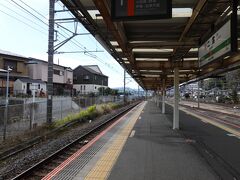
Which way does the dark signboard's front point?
toward the camera

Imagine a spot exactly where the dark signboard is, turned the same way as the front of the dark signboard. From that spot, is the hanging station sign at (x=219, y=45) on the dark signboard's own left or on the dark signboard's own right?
on the dark signboard's own left
